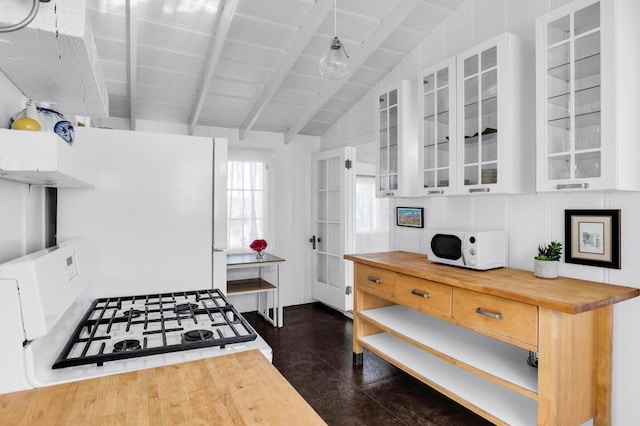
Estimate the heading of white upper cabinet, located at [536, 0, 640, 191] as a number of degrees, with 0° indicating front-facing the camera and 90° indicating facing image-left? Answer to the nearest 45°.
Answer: approximately 45°

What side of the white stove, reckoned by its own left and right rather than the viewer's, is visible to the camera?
right

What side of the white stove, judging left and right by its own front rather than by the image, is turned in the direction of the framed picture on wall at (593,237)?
front

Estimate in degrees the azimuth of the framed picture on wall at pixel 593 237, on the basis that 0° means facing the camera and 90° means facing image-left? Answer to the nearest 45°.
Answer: approximately 45°

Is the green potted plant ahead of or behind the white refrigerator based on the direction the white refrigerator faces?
ahead

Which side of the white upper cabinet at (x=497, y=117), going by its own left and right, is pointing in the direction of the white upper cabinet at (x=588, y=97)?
left

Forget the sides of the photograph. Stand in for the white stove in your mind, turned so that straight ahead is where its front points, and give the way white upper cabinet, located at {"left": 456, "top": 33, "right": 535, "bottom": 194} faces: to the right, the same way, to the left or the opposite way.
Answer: the opposite way

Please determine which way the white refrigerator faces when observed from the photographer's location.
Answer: facing to the right of the viewer

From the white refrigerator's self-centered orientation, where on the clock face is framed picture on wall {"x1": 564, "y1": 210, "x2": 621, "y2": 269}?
The framed picture on wall is roughly at 1 o'clock from the white refrigerator.

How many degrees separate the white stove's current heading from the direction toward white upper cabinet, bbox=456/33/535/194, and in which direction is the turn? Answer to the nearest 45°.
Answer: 0° — it already faces it

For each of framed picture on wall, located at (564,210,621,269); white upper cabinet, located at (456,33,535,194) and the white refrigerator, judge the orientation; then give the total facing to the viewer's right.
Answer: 1

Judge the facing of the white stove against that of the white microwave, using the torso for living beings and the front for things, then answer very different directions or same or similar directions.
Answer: very different directions

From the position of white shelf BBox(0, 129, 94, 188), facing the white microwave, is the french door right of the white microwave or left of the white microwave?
left
